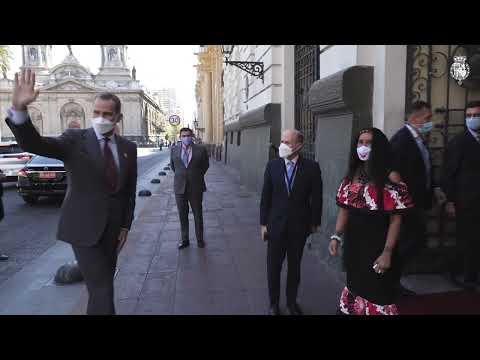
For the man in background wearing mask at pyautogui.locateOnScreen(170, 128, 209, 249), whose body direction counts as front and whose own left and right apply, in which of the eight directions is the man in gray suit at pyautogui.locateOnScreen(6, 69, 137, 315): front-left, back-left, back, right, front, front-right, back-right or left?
front

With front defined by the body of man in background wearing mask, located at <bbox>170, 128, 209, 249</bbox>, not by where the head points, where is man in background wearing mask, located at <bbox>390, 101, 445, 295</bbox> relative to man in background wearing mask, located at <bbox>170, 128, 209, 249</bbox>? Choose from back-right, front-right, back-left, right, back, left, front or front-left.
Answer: front-left

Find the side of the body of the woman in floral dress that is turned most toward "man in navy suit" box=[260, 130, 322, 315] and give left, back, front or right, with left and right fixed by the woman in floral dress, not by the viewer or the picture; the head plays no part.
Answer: right

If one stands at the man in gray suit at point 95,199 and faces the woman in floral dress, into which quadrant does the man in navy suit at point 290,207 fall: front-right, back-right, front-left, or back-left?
front-left

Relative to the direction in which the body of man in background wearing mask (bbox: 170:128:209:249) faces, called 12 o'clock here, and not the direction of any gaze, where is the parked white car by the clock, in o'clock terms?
The parked white car is roughly at 5 o'clock from the man in background wearing mask.

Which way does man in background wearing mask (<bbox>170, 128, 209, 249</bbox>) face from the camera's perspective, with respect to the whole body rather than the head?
toward the camera

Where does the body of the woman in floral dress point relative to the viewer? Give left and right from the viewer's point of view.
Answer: facing the viewer and to the left of the viewer

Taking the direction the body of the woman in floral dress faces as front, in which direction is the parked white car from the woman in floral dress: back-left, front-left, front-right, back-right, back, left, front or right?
right

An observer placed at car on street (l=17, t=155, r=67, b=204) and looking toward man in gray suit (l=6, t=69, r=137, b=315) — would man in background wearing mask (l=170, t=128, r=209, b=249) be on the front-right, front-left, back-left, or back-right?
front-left

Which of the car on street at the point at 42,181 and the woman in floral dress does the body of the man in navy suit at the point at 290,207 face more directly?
the woman in floral dress

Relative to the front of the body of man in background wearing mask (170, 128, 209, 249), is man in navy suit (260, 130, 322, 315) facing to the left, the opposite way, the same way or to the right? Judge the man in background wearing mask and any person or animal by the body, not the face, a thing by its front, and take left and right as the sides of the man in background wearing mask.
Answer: the same way

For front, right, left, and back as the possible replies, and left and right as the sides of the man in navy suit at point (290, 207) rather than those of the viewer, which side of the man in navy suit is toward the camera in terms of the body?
front

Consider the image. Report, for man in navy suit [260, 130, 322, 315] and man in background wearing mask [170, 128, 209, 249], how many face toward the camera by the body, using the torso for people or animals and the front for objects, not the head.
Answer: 2

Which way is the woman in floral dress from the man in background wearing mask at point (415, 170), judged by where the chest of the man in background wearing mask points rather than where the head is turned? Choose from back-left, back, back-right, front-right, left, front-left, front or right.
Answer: front-right
